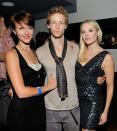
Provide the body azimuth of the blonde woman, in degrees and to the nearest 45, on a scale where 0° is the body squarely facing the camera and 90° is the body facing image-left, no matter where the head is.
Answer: approximately 45°

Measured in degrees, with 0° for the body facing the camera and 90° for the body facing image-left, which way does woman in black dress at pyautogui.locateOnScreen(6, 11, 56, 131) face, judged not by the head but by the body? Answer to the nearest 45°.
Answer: approximately 315°

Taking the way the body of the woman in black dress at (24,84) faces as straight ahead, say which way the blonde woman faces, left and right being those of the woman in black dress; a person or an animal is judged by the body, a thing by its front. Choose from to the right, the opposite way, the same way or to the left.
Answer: to the right

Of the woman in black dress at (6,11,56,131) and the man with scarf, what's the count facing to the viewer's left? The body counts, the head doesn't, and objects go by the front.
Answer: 0

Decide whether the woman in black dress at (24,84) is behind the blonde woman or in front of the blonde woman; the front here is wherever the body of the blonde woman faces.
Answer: in front

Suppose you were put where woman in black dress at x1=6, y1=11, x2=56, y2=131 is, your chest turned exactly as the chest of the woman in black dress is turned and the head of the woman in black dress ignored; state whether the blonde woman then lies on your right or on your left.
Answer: on your left

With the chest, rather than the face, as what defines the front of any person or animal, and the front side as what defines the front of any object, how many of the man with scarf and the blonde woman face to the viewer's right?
0
